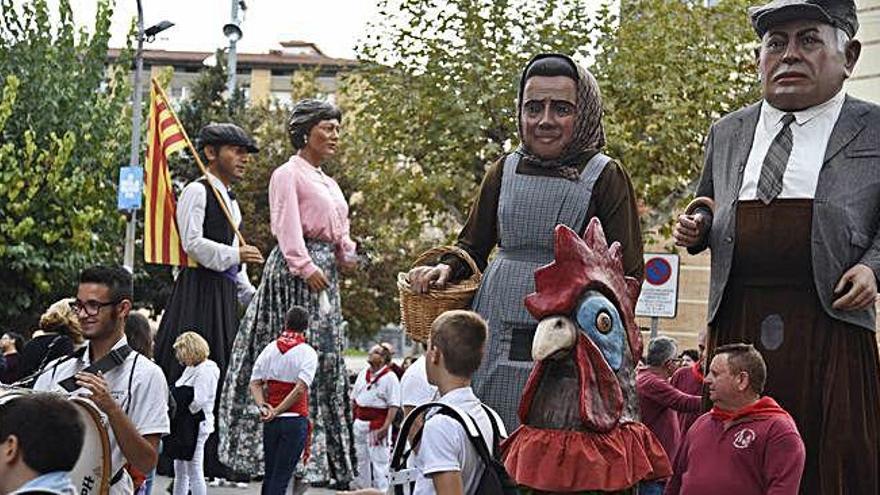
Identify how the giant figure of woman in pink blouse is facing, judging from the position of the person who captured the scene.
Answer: facing the viewer and to the right of the viewer

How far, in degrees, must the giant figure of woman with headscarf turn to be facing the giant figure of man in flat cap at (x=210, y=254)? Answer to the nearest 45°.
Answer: approximately 90° to its right

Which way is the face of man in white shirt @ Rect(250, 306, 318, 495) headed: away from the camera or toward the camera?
away from the camera

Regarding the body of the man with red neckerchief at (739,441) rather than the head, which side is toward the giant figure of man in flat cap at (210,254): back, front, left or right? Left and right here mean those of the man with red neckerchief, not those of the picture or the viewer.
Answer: right

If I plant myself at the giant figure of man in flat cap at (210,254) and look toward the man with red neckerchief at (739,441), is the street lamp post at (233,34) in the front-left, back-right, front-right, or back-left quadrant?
back-left

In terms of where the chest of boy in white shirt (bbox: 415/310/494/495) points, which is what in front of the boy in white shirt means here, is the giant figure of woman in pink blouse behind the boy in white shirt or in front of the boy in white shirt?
in front

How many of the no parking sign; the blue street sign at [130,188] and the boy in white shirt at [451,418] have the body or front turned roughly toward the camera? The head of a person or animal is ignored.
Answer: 2

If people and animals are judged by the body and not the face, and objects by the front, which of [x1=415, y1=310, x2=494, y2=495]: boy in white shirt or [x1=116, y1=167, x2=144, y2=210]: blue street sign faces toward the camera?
the blue street sign

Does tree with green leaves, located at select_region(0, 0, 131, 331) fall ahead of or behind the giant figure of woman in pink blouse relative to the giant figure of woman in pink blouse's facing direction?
behind

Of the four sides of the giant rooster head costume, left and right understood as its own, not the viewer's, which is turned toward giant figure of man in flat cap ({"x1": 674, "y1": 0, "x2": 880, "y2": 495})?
back

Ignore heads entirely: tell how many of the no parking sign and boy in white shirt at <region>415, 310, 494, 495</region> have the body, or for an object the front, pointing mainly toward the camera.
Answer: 1

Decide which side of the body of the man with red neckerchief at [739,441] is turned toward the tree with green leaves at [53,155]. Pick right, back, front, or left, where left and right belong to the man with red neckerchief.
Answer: right

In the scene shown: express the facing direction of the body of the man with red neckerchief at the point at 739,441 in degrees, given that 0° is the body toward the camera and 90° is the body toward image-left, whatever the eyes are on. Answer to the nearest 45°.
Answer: approximately 45°
